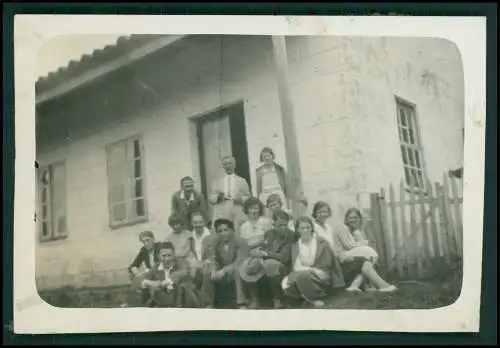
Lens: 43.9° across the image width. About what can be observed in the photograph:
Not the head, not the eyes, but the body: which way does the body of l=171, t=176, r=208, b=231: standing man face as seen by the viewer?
toward the camera

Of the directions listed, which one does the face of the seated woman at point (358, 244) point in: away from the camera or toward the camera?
toward the camera
